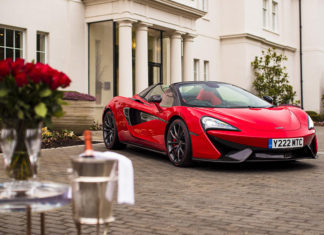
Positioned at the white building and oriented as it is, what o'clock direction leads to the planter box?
The planter box is roughly at 2 o'clock from the white building.

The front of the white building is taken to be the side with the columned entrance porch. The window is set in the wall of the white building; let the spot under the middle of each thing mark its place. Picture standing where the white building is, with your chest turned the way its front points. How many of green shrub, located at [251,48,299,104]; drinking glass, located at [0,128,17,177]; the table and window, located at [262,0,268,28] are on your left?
2

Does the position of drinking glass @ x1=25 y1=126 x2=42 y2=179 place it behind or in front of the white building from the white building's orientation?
in front

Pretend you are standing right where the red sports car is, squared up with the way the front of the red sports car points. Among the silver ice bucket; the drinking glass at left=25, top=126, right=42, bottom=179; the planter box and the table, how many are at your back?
1

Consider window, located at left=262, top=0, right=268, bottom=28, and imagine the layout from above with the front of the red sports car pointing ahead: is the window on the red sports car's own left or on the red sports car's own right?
on the red sports car's own left

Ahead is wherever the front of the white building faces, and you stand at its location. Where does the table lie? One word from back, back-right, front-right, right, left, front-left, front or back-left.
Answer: front-right

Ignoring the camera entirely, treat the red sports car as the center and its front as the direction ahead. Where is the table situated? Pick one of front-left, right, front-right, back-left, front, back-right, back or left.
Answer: front-right

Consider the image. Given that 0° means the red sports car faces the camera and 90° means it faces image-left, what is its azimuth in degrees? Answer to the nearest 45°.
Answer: approximately 315°

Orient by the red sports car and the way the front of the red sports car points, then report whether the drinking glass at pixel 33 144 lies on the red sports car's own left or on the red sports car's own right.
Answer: on the red sports car's own right

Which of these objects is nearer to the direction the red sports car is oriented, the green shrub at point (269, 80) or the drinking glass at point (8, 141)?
the drinking glass

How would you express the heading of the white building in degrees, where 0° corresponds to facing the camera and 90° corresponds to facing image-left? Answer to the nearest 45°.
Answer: approximately 315°

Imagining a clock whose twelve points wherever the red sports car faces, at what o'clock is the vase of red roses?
The vase of red roses is roughly at 2 o'clock from the red sports car.

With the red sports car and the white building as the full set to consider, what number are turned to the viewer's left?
0

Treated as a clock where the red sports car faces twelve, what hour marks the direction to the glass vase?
The glass vase is roughly at 2 o'clock from the red sports car.

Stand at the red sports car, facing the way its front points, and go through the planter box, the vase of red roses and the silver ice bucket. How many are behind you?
1

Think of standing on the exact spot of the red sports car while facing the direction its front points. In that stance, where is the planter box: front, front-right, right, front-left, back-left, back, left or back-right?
back

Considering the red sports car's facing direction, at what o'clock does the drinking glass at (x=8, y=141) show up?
The drinking glass is roughly at 2 o'clock from the red sports car.

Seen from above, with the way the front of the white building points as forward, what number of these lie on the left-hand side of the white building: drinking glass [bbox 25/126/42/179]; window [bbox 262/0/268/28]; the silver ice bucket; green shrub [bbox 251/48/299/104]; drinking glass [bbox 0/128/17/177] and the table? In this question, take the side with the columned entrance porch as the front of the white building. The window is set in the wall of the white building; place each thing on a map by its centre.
2
